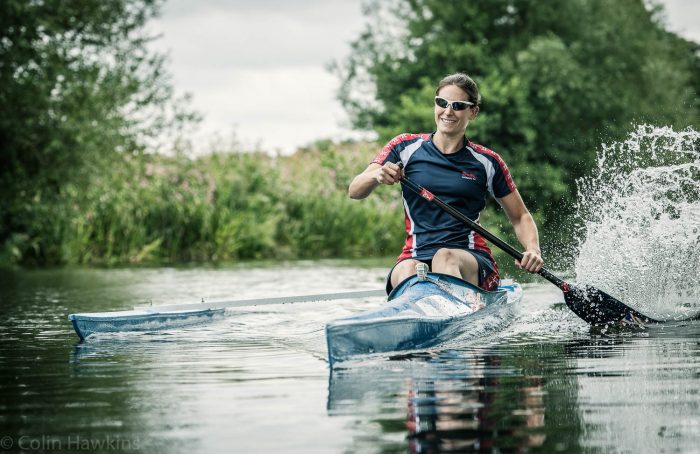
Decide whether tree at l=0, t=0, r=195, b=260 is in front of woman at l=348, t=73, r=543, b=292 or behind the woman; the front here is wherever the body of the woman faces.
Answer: behind

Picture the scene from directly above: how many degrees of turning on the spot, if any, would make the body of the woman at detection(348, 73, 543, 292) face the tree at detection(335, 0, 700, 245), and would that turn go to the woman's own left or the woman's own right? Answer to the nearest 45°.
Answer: approximately 180°

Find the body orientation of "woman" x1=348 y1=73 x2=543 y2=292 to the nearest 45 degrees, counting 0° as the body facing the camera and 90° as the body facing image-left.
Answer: approximately 0°

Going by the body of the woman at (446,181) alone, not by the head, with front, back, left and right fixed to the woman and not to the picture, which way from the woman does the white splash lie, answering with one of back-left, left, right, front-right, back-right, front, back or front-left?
back-left

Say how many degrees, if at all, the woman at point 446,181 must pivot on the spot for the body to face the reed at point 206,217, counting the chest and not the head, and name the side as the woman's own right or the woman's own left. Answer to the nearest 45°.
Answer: approximately 180°
